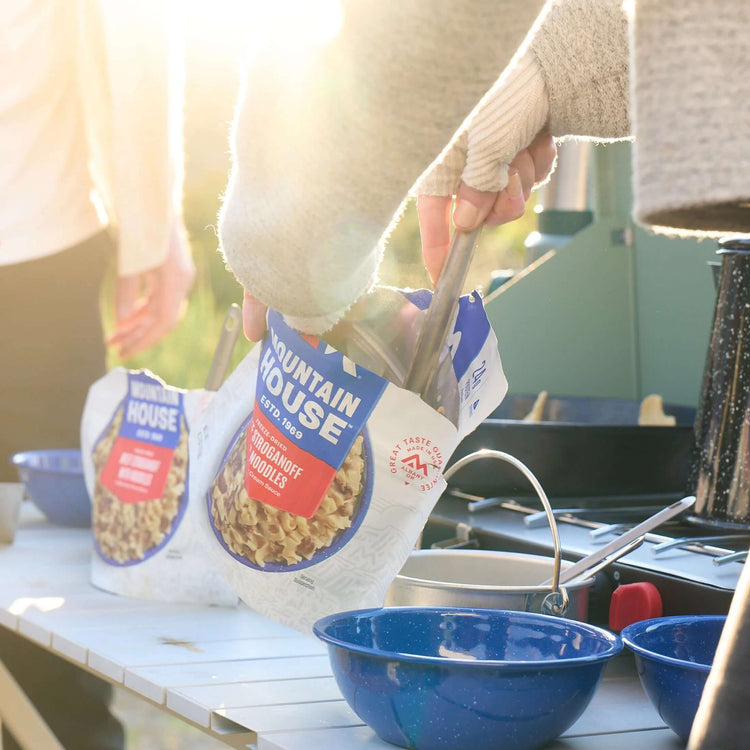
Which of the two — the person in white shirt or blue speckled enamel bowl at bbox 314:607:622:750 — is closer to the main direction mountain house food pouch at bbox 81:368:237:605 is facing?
the blue speckled enamel bowl

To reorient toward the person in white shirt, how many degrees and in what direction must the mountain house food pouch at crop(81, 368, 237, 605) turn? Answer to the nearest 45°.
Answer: approximately 180°

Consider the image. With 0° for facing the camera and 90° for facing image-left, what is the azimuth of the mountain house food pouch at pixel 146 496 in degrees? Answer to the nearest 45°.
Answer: approximately 0°

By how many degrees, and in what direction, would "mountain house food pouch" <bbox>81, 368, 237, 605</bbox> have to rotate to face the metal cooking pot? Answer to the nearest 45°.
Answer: approximately 45° to its left

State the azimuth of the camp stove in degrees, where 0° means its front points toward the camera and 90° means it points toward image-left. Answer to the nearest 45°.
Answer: approximately 45°
